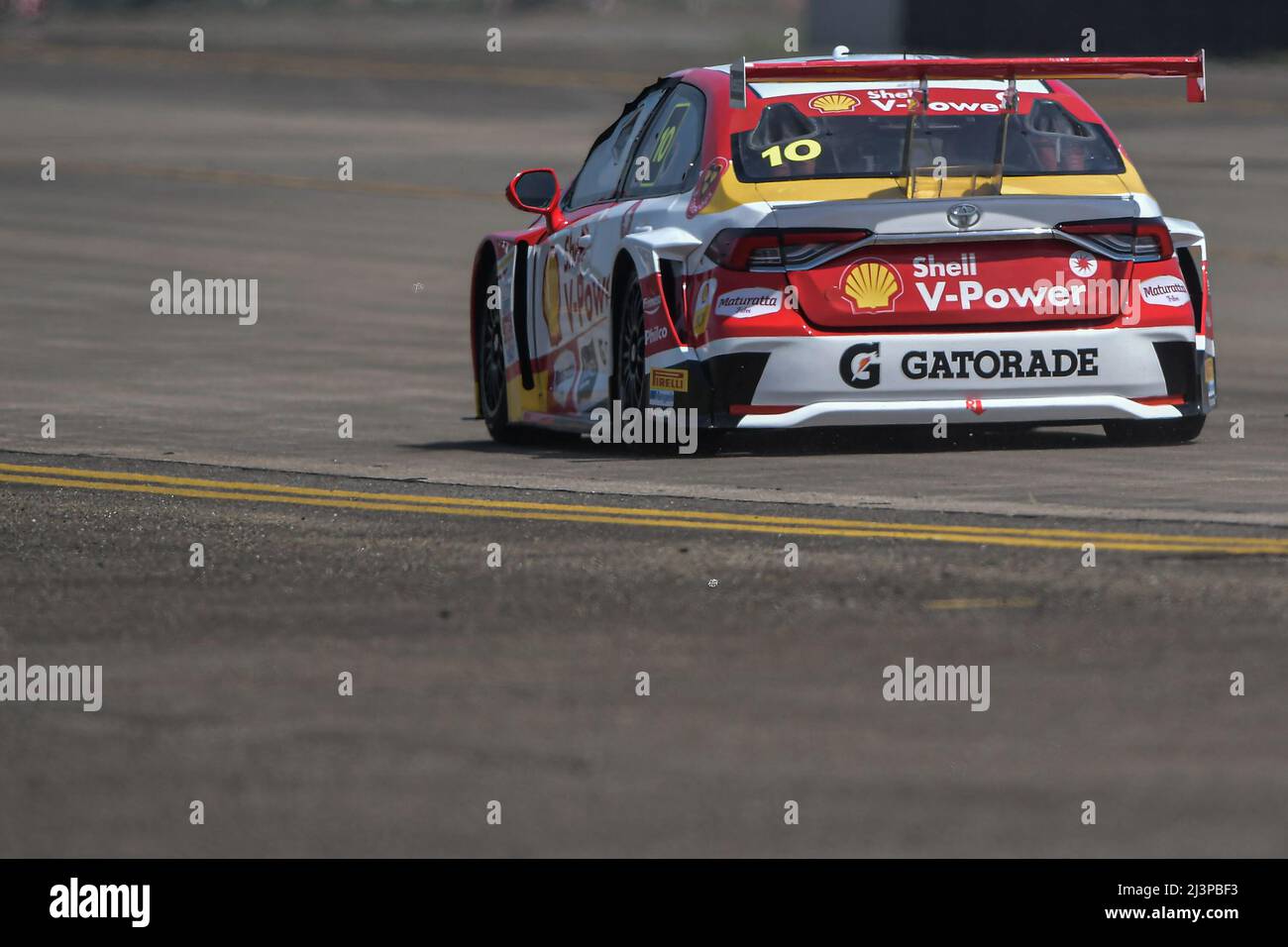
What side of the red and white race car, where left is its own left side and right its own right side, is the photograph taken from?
back
